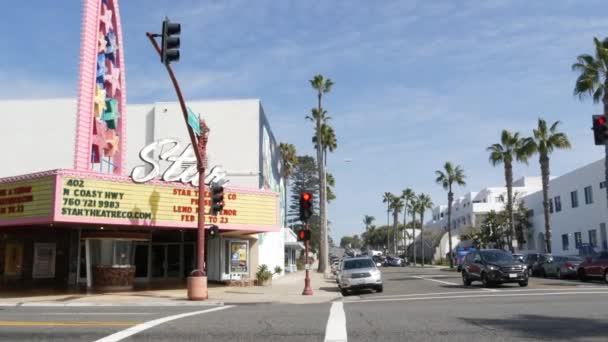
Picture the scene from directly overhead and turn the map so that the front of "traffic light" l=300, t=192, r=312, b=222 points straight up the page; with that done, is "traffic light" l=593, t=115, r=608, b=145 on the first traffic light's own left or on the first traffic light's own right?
on the first traffic light's own left

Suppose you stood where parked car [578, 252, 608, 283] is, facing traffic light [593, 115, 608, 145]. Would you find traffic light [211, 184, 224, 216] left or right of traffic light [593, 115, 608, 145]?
right

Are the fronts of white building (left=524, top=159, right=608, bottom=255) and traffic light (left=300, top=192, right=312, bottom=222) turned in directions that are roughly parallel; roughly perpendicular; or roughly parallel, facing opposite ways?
roughly perpendicular

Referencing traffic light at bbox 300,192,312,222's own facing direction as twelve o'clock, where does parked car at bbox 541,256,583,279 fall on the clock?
The parked car is roughly at 8 o'clock from the traffic light.

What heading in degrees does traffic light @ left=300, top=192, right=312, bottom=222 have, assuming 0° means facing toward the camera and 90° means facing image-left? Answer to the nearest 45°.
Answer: approximately 0°

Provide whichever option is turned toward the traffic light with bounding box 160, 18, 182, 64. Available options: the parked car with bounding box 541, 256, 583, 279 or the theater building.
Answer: the theater building
